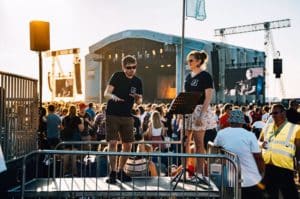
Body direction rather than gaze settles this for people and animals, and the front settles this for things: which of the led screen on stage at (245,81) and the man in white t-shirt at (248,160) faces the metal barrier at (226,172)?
the led screen on stage

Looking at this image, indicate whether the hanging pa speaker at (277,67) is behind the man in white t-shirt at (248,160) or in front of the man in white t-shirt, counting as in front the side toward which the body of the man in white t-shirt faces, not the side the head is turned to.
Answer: in front

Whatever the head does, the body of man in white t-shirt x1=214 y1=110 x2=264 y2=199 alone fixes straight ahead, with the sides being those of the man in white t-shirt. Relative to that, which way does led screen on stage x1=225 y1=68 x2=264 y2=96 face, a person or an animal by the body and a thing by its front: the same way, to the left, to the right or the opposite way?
the opposite way

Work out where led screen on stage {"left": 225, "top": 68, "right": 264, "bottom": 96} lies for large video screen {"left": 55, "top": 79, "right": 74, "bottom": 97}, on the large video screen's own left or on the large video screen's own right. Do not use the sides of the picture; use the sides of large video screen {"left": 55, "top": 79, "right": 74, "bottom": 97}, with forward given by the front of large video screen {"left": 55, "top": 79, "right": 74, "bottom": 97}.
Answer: on the large video screen's own left

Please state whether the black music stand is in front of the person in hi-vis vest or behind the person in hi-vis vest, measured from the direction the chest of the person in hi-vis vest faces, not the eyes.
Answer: in front

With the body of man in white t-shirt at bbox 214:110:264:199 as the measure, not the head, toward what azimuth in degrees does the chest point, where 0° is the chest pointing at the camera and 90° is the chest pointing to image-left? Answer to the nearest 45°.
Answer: approximately 180°

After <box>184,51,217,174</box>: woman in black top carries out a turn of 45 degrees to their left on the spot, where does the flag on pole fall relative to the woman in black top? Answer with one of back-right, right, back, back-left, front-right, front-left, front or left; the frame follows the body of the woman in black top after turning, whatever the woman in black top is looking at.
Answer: back

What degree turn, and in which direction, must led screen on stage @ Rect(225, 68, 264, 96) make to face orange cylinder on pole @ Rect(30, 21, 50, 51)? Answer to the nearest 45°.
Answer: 0° — it already faces it

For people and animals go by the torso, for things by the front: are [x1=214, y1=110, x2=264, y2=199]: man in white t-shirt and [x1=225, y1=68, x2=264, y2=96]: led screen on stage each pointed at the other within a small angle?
yes
